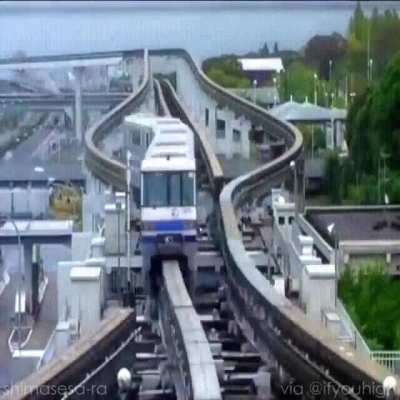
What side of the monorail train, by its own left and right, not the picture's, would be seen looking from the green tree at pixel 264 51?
back

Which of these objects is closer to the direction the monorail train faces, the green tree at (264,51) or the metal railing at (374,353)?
the metal railing

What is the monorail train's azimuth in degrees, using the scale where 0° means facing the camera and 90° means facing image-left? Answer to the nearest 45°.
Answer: approximately 0°

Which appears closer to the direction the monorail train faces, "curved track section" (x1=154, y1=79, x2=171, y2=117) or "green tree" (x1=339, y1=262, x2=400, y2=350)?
the green tree

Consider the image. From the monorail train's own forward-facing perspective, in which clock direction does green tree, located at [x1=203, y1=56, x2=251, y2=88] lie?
The green tree is roughly at 6 o'clock from the monorail train.

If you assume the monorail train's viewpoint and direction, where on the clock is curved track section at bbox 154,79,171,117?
The curved track section is roughly at 6 o'clock from the monorail train.

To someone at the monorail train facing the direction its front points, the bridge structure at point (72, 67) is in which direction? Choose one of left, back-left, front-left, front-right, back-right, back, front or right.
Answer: back

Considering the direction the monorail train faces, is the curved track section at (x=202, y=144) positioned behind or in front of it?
behind

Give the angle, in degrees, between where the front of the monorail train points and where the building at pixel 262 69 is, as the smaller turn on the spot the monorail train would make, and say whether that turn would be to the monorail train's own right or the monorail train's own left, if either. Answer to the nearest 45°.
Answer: approximately 180°

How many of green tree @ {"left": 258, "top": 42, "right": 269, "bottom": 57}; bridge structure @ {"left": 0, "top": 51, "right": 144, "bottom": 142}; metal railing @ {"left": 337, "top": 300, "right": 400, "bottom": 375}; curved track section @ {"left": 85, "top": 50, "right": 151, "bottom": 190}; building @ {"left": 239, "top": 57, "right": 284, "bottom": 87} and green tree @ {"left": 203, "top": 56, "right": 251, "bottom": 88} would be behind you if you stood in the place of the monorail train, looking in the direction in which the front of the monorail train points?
5

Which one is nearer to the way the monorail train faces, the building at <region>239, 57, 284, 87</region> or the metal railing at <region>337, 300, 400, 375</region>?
the metal railing

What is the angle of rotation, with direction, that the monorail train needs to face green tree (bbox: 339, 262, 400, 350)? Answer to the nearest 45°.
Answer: approximately 90° to its left
